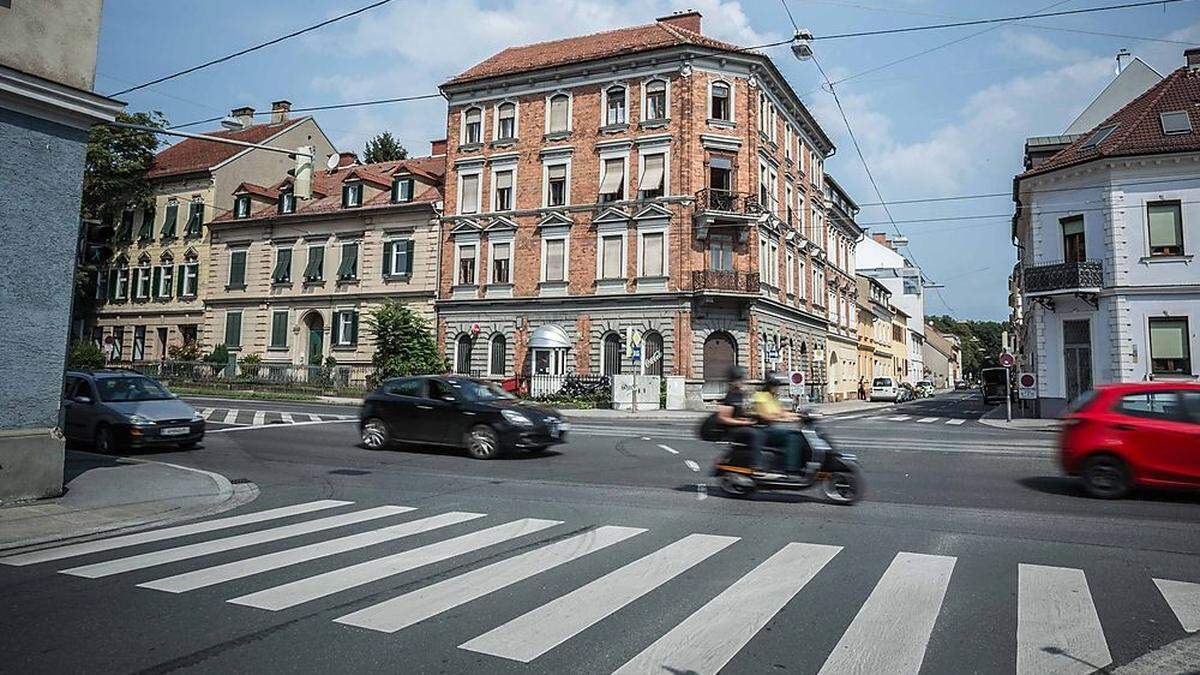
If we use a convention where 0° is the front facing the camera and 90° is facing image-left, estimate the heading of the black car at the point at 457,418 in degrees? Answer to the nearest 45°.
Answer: approximately 315°

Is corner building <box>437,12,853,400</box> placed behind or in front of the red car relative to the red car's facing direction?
behind

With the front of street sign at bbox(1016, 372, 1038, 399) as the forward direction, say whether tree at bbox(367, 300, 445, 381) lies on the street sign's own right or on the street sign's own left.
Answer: on the street sign's own right

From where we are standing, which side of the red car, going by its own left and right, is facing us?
right

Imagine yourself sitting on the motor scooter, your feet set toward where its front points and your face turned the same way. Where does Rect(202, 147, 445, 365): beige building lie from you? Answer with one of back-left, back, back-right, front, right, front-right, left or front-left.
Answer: back-left

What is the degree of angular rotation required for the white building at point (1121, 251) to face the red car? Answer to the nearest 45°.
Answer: approximately 45° to its left

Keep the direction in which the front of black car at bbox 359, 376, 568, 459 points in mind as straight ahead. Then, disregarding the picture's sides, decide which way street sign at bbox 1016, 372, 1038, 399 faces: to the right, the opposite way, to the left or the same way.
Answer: to the right

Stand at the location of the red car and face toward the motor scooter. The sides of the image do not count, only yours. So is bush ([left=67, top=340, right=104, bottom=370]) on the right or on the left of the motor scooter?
right
